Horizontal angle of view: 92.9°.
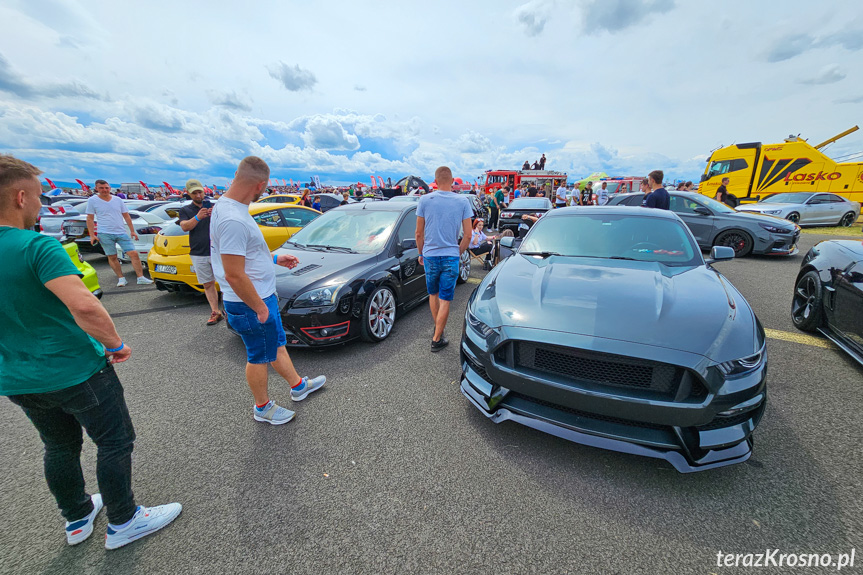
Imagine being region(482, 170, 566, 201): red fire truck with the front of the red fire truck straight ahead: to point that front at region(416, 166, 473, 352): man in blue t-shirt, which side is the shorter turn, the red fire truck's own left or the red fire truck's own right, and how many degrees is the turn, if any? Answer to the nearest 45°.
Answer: approximately 90° to the red fire truck's own left

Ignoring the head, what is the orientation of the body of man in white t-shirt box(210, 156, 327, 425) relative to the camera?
to the viewer's right

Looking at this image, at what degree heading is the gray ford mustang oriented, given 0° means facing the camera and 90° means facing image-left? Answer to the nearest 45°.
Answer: approximately 0°

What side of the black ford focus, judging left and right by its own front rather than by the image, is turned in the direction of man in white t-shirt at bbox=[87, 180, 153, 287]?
right

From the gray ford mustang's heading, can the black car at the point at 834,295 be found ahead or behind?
behind

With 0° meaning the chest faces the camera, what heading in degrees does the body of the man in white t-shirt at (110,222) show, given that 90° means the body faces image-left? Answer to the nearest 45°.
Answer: approximately 0°

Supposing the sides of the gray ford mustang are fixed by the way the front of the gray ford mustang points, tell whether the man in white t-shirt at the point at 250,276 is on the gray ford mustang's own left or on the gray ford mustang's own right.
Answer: on the gray ford mustang's own right

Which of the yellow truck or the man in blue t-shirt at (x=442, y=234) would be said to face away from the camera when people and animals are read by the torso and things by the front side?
the man in blue t-shirt

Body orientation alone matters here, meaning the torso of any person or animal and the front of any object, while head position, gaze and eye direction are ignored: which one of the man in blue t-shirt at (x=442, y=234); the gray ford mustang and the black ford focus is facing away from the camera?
the man in blue t-shirt

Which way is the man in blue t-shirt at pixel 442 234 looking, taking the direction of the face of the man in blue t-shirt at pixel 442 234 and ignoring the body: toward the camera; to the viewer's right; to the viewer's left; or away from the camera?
away from the camera

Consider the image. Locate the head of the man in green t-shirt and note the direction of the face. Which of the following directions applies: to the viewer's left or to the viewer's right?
to the viewer's right

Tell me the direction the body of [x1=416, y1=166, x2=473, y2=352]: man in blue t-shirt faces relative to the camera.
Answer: away from the camera
